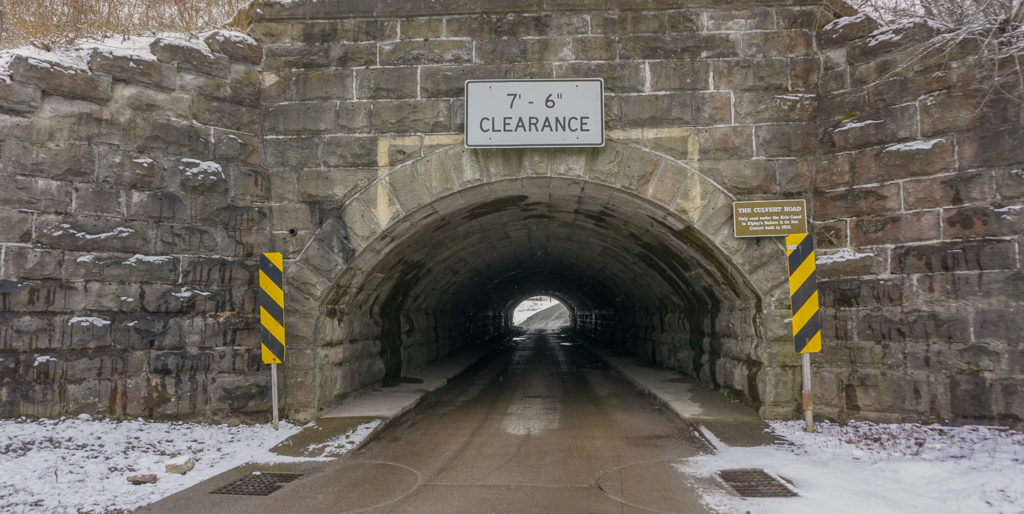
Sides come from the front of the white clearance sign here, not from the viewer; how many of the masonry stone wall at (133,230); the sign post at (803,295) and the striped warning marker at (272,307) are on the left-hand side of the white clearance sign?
1

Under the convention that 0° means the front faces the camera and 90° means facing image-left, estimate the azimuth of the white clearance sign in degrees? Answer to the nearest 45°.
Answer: approximately 0°

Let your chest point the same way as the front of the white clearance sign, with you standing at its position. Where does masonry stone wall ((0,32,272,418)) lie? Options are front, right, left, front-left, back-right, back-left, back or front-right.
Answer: right

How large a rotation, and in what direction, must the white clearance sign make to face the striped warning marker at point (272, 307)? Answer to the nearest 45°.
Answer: approximately 90° to its right

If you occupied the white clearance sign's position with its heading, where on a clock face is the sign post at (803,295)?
The sign post is roughly at 9 o'clock from the white clearance sign.
